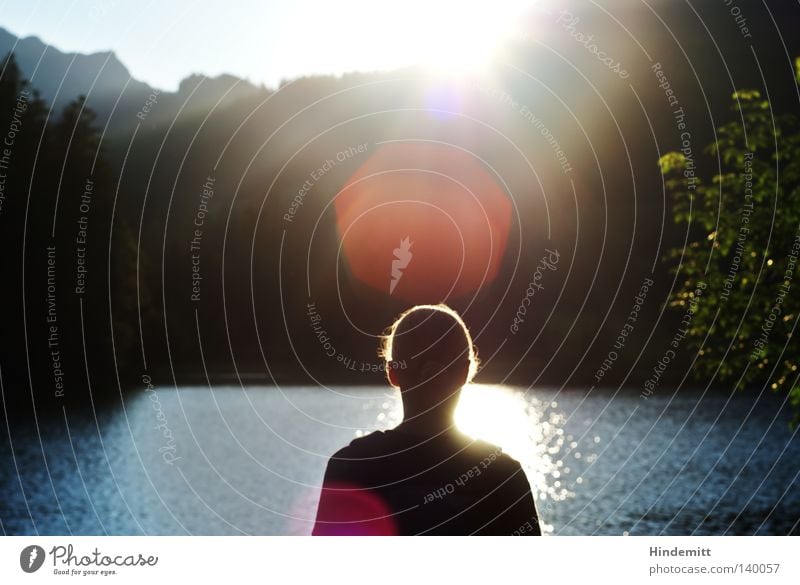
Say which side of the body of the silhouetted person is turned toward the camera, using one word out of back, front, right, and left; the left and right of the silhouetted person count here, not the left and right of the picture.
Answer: back

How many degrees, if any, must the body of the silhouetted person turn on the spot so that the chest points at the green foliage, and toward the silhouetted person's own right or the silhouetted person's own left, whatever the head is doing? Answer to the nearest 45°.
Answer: approximately 45° to the silhouetted person's own right

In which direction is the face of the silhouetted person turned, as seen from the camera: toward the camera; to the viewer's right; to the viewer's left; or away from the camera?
away from the camera
